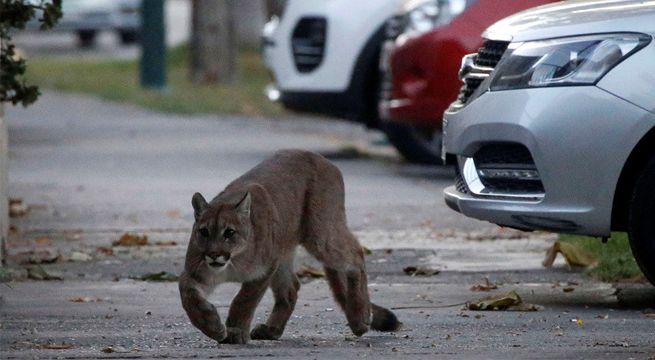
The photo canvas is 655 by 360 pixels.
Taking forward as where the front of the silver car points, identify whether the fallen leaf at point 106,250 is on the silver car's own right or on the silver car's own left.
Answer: on the silver car's own right

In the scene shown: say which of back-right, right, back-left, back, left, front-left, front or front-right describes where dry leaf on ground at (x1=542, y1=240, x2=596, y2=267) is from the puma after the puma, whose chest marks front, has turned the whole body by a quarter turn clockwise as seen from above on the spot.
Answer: right

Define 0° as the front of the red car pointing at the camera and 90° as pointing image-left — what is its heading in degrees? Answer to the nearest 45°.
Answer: approximately 45°

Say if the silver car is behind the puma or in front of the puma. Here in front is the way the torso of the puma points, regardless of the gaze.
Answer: behind

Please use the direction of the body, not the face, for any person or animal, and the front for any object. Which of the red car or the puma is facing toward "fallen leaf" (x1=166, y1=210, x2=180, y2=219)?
the red car

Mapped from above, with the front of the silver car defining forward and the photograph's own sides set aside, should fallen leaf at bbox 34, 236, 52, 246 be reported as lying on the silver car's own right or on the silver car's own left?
on the silver car's own right

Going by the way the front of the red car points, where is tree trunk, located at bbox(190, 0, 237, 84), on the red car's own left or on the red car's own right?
on the red car's own right

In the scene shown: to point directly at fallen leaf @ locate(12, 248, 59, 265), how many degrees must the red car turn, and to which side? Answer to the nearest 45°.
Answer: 0° — it already faces it
